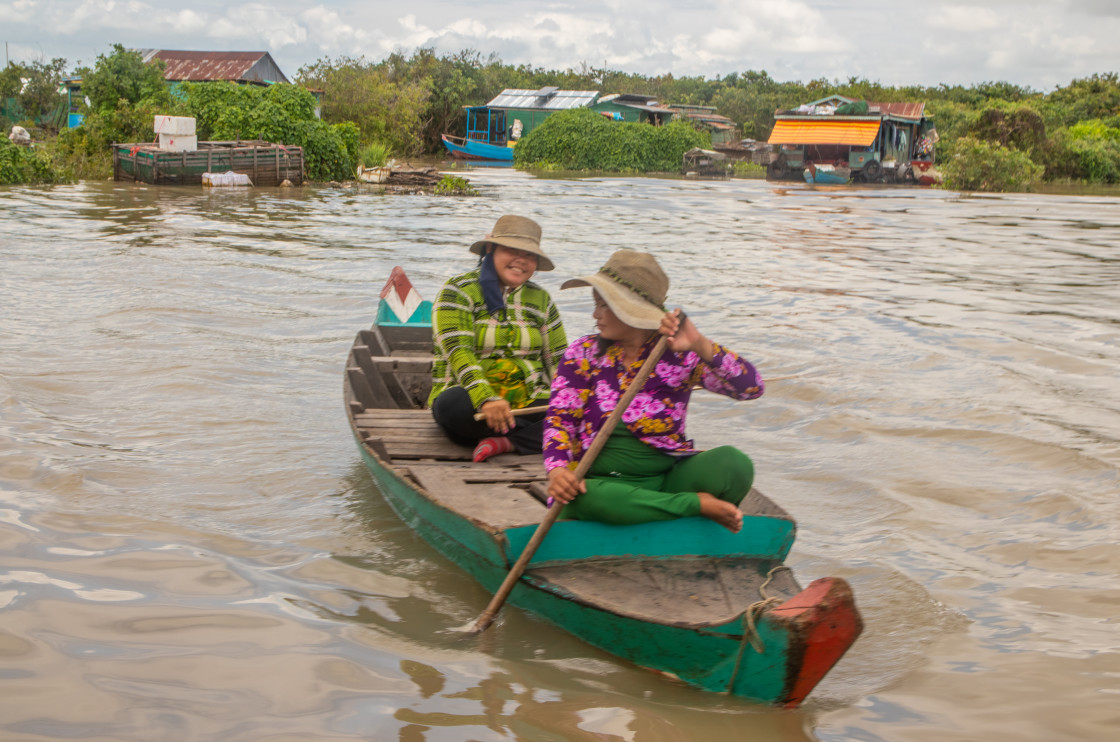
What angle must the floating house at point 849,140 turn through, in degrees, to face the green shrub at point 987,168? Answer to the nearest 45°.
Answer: approximately 45° to its left

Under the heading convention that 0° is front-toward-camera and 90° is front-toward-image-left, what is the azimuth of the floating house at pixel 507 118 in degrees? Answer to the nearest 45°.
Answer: approximately 45°

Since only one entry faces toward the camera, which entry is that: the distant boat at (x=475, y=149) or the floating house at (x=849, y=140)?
the floating house

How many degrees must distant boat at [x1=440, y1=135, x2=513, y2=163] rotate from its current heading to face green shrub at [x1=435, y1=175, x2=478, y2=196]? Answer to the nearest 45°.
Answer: approximately 90° to its left

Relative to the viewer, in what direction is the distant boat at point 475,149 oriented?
to the viewer's left

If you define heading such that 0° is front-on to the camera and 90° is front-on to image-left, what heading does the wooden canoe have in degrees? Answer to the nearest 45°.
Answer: approximately 315°

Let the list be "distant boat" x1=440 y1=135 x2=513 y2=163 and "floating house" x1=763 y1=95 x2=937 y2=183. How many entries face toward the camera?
1

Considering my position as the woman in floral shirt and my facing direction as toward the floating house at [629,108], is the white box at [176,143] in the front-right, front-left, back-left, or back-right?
front-left

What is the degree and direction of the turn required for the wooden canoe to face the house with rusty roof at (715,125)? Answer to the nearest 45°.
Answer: approximately 135° to its left

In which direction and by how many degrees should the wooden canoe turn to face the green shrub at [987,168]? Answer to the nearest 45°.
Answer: approximately 135° to its left

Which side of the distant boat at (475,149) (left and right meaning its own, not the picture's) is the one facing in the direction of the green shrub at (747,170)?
back

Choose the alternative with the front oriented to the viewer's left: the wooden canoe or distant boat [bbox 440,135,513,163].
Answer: the distant boat

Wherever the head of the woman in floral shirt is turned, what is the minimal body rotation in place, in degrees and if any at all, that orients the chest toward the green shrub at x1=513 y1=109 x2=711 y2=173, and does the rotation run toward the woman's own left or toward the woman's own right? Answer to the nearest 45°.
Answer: approximately 180°
